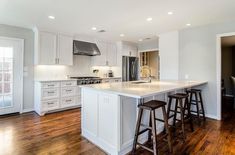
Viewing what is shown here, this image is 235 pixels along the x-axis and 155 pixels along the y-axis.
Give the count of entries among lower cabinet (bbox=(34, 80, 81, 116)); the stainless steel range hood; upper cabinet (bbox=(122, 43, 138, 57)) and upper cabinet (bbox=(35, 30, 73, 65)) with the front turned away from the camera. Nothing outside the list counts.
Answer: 0

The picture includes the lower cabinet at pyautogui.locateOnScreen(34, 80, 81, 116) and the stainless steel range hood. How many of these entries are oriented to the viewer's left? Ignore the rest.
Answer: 0

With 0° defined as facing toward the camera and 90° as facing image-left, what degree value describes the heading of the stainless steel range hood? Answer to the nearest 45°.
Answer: approximately 315°

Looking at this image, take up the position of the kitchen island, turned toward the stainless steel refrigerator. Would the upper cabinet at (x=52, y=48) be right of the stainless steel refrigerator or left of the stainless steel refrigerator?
left

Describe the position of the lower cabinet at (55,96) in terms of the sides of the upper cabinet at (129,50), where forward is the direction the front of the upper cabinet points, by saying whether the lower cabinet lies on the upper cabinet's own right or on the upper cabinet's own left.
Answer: on the upper cabinet's own right

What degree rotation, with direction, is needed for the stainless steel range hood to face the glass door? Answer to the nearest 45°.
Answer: approximately 135° to its right

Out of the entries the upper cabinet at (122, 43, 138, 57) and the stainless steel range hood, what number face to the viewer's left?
0

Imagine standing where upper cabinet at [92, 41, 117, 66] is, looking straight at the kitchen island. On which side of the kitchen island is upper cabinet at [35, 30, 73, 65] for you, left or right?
right

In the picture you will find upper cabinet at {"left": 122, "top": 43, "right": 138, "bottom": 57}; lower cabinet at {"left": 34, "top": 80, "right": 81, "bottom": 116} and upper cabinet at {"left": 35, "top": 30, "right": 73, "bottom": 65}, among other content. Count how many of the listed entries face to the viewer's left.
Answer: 0

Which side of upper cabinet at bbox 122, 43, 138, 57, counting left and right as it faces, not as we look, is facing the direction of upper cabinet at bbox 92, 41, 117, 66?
right

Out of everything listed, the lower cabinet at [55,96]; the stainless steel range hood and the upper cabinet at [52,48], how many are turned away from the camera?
0

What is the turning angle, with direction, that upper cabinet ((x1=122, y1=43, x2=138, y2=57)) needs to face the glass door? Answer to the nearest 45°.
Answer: approximately 90° to its right

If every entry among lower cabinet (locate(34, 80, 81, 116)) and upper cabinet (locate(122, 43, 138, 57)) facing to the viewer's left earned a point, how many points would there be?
0
